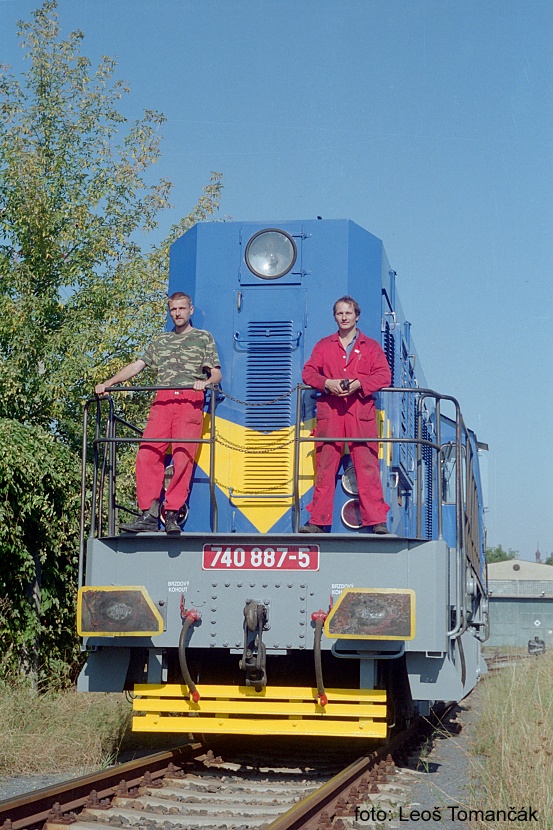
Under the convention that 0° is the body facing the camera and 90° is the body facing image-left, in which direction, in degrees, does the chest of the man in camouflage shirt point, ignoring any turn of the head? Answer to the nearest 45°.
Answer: approximately 0°

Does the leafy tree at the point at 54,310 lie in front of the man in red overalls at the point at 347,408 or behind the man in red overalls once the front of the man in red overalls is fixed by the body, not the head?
behind

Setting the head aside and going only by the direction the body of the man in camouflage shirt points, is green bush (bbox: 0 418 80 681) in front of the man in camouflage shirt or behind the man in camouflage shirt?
behind

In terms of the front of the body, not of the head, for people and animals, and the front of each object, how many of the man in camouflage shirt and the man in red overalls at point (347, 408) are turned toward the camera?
2

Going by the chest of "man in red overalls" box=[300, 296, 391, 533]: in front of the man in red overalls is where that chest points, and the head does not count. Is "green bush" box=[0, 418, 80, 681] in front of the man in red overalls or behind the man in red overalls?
behind

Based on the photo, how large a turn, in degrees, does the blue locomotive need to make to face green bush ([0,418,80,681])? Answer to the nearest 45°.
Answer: approximately 135° to its right

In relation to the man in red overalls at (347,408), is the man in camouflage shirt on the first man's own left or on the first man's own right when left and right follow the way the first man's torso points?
on the first man's own right

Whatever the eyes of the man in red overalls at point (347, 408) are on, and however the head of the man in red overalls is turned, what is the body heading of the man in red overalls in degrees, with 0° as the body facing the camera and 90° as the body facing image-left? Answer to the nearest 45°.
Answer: approximately 0°
